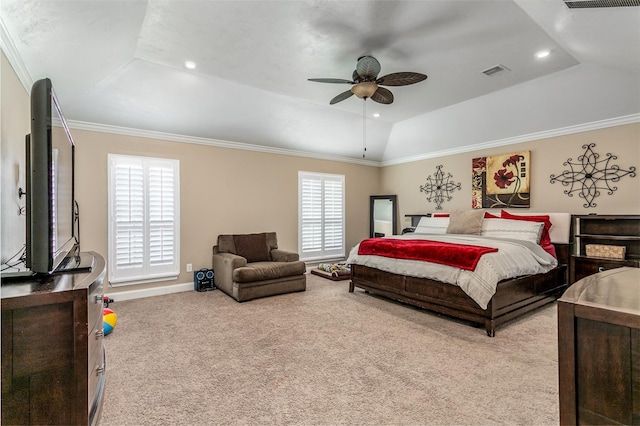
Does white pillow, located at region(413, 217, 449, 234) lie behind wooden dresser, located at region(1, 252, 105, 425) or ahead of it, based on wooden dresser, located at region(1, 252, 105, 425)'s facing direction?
ahead

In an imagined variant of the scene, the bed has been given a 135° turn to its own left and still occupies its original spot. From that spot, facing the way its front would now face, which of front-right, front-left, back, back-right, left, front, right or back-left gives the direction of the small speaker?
back

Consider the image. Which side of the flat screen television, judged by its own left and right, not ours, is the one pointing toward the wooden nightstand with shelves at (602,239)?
front

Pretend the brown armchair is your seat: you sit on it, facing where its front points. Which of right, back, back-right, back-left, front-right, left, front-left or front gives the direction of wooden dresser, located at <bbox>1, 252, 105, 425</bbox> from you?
front-right

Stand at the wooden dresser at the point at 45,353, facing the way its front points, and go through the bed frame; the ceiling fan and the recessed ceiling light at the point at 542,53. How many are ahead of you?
3

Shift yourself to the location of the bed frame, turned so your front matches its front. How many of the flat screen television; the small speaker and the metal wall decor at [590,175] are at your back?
1

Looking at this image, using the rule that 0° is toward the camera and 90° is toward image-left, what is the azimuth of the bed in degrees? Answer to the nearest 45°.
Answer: approximately 45°

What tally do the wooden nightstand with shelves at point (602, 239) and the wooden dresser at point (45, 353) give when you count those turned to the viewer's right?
1

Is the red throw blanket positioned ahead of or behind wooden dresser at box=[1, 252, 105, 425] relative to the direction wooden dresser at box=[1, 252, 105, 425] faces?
ahead

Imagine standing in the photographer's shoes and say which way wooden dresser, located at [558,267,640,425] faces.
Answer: facing away from the viewer and to the left of the viewer

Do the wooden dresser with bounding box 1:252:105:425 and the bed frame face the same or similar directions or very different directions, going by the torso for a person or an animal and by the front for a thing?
very different directions

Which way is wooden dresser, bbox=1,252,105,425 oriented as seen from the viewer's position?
to the viewer's right

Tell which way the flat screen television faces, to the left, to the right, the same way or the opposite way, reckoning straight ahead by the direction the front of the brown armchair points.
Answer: to the left

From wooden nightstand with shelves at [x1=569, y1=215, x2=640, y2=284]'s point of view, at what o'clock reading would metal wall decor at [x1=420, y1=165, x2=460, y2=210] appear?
The metal wall decor is roughly at 2 o'clock from the wooden nightstand with shelves.

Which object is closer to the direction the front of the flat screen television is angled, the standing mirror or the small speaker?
the standing mirror
